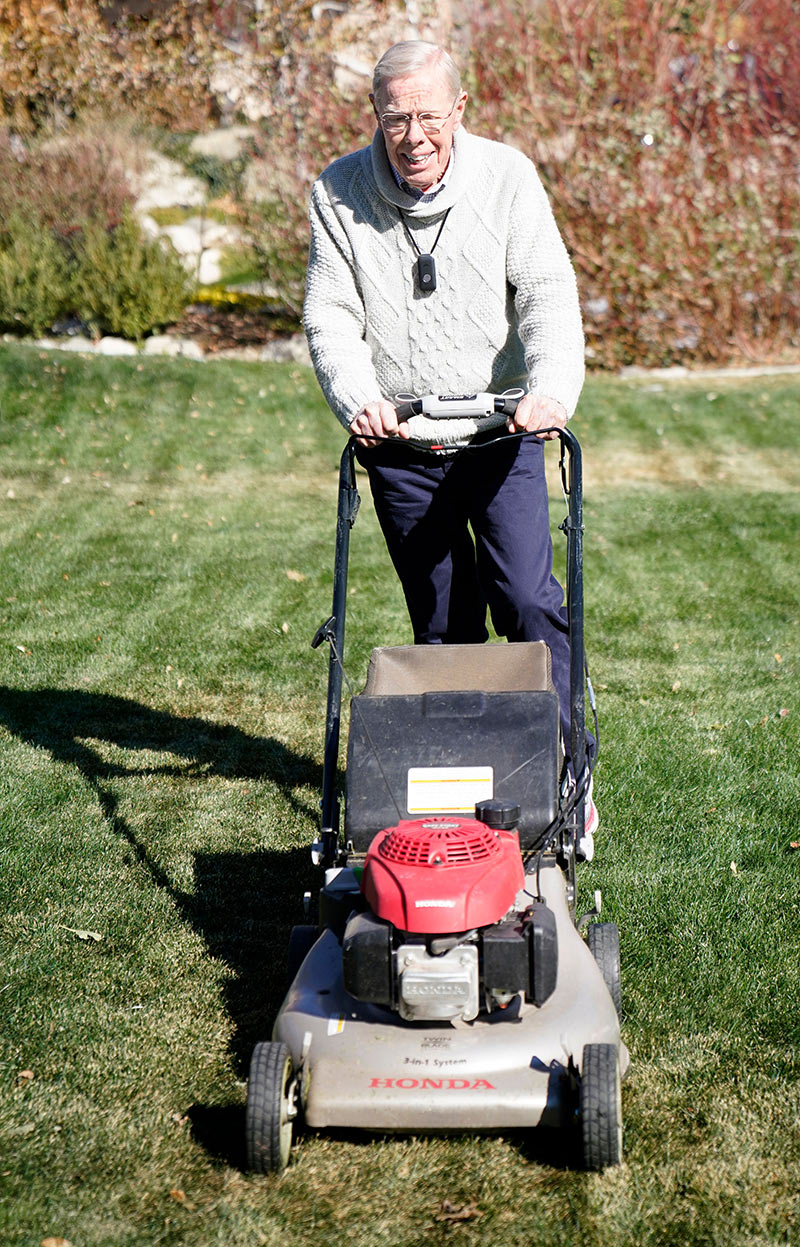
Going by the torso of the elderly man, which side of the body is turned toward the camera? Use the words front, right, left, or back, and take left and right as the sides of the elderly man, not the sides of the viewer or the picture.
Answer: front

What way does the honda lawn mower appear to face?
toward the camera

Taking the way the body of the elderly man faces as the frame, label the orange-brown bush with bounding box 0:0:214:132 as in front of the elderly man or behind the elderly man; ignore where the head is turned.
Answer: behind

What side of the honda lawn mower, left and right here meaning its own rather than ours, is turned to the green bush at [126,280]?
back

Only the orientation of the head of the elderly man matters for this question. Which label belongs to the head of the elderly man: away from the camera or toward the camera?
toward the camera

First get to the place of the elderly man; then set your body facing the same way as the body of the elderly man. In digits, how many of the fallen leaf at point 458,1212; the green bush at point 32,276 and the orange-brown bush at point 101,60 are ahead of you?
1

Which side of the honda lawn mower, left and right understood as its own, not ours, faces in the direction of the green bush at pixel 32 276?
back

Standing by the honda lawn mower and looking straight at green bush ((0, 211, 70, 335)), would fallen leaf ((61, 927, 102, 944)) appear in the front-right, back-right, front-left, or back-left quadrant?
front-left

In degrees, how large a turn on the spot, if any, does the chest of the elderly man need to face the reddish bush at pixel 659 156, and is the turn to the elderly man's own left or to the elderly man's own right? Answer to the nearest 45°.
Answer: approximately 180°

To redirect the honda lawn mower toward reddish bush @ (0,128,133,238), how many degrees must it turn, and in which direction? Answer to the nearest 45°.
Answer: approximately 180°

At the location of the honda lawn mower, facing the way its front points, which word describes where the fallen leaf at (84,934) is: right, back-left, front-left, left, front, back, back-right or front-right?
back-right
